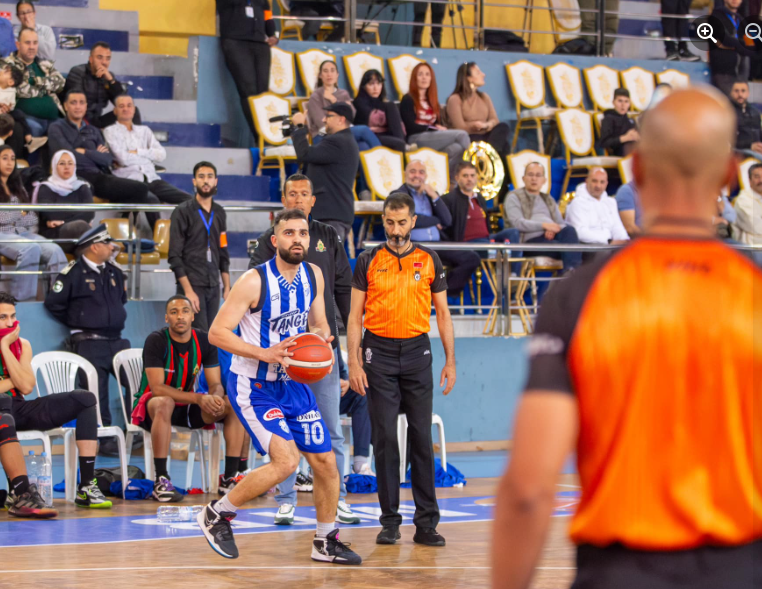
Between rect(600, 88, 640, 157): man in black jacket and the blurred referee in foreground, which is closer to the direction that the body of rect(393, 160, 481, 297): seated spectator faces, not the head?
the blurred referee in foreground

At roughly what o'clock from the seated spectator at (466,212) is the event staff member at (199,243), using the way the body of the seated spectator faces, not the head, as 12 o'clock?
The event staff member is roughly at 3 o'clock from the seated spectator.

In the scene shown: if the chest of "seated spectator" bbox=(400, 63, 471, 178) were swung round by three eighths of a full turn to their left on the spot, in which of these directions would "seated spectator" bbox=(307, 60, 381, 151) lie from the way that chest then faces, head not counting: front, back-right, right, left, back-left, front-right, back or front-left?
back-left

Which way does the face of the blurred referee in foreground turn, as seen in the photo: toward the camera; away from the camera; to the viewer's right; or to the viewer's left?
away from the camera

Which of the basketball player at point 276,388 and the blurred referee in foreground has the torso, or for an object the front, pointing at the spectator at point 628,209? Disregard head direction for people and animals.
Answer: the blurred referee in foreground

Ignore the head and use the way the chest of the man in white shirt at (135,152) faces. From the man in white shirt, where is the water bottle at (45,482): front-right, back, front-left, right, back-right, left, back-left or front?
front-right

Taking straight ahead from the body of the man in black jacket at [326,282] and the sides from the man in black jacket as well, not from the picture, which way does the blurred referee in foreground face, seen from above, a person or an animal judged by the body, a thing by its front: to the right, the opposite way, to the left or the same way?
the opposite way

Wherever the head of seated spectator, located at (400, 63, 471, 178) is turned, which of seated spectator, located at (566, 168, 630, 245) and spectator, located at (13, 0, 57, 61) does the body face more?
the seated spectator

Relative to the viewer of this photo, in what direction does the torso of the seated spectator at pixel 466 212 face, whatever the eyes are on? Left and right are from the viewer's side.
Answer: facing the viewer and to the right of the viewer

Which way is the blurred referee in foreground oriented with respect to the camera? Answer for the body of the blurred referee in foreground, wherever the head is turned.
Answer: away from the camera

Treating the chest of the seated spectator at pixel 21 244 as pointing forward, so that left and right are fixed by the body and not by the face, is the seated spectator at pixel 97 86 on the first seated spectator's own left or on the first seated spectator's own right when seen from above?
on the first seated spectator's own left
